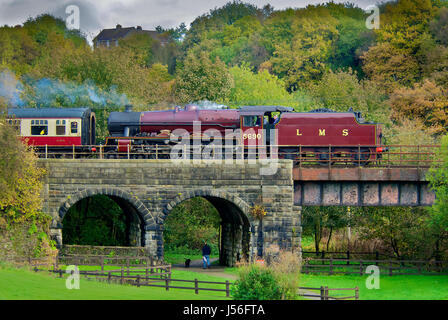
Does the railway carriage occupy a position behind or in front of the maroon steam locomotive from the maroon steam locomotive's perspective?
in front

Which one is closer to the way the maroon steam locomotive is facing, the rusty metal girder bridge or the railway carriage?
the railway carriage

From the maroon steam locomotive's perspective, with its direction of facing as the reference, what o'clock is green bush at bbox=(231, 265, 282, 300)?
The green bush is roughly at 9 o'clock from the maroon steam locomotive.

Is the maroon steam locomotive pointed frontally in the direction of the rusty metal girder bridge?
no

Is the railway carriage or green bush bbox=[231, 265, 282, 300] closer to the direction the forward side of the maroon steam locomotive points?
the railway carriage

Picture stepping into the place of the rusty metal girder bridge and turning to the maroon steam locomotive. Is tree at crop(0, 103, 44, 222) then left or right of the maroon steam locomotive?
left

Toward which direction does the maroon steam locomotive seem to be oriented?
to the viewer's left

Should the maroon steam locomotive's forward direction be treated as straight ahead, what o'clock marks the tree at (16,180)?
The tree is roughly at 11 o'clock from the maroon steam locomotive.
